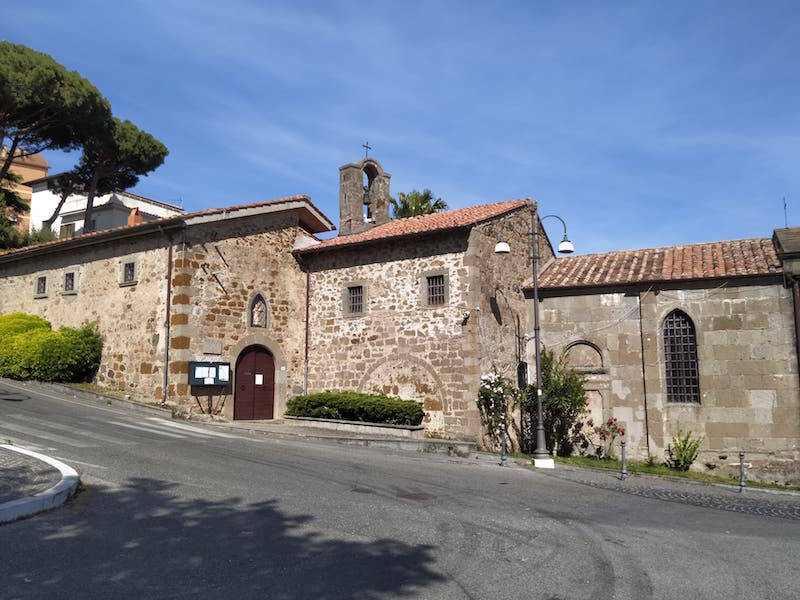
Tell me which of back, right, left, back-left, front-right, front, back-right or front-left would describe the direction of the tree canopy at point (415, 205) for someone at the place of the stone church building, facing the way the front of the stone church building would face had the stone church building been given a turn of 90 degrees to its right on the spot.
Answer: right

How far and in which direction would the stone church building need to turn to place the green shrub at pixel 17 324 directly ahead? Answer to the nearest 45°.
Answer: approximately 90° to its right

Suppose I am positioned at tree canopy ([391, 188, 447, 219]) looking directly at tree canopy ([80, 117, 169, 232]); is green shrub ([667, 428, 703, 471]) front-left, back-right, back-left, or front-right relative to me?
back-left

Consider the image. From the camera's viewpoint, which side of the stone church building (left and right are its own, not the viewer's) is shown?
front

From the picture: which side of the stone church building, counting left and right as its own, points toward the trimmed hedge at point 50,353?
right

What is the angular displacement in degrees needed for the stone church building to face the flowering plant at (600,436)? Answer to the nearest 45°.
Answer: approximately 90° to its left

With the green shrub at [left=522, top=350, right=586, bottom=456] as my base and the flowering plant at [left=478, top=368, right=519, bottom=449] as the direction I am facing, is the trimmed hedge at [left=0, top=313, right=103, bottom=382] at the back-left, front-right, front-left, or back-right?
front-right

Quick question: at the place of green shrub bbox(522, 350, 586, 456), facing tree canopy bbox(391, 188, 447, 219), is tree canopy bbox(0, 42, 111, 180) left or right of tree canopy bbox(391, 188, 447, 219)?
left

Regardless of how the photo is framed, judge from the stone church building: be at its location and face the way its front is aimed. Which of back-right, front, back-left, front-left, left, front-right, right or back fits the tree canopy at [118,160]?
back-right
